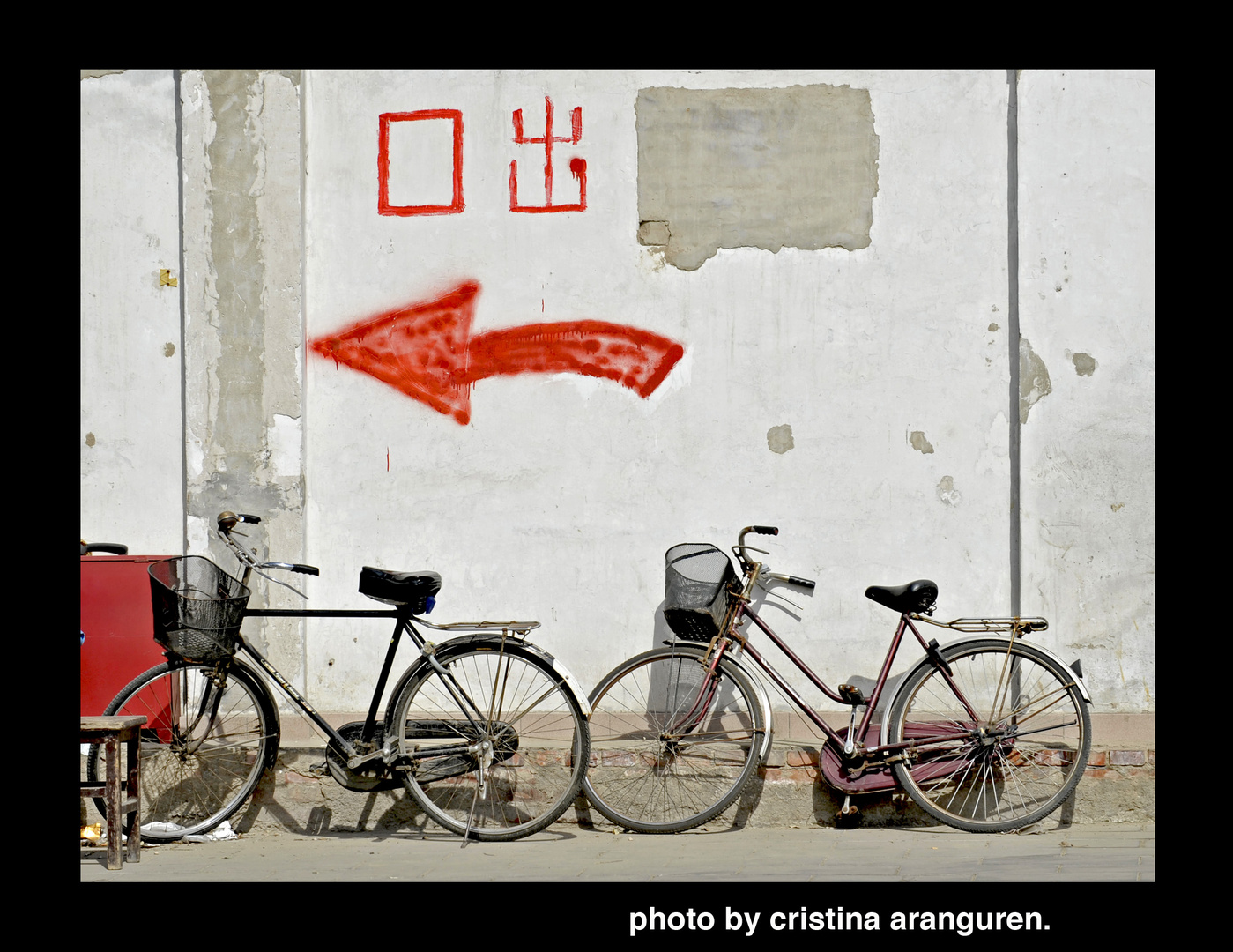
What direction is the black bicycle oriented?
to the viewer's left

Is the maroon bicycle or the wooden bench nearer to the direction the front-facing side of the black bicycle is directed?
the wooden bench

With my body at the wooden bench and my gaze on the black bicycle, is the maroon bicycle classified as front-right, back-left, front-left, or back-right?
front-right

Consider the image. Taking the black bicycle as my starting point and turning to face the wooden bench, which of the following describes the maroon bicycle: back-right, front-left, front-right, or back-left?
back-left

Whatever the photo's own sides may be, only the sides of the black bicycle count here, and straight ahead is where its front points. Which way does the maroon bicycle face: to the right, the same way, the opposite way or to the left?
the same way

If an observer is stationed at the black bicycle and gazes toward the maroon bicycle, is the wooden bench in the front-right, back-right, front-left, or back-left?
back-right

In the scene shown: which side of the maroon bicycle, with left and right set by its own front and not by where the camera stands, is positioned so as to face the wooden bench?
front

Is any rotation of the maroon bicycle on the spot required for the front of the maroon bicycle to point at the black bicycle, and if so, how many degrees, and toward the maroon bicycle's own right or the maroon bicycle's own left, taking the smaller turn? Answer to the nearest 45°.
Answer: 0° — it already faces it

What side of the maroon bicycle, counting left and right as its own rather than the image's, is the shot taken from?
left

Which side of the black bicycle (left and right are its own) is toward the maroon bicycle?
back

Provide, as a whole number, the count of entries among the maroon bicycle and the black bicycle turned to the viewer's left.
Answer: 2
